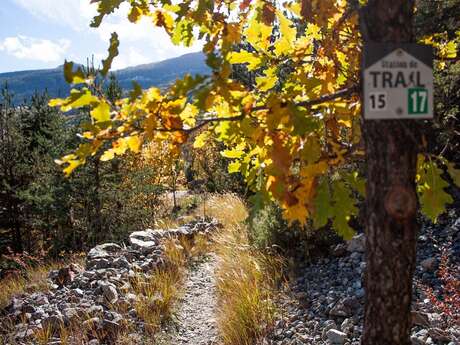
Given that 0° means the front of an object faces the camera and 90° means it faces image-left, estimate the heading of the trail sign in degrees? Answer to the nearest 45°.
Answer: approximately 0°

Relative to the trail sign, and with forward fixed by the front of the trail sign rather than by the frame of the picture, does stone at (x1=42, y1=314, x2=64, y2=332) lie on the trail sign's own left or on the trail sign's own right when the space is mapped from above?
on the trail sign's own right

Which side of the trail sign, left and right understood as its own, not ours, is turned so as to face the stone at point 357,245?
back

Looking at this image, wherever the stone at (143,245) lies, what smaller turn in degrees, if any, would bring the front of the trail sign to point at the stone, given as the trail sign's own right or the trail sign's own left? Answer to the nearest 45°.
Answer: approximately 135° to the trail sign's own right

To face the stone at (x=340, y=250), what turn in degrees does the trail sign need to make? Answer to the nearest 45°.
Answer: approximately 180°
